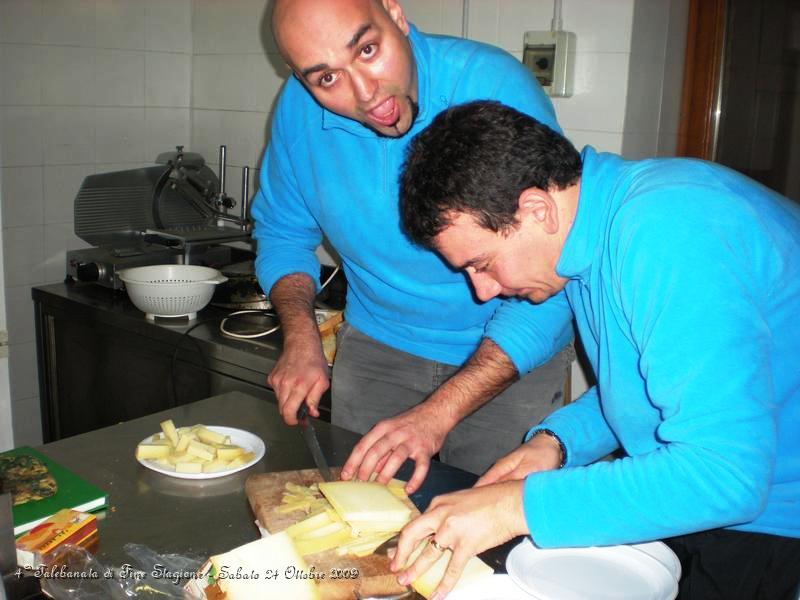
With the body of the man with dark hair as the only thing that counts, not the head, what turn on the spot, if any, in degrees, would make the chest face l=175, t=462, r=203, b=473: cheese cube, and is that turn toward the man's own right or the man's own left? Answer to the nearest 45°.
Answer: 0° — they already face it

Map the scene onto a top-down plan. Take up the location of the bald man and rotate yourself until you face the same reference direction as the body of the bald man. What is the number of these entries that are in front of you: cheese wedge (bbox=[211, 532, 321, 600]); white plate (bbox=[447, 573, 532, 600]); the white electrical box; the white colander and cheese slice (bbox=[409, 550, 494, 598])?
3

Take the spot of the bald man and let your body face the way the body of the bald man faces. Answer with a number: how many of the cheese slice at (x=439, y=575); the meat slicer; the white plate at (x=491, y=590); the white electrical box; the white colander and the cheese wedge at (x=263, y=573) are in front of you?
3

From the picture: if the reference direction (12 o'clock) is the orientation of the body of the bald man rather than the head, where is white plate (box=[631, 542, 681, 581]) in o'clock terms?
The white plate is roughly at 11 o'clock from the bald man.

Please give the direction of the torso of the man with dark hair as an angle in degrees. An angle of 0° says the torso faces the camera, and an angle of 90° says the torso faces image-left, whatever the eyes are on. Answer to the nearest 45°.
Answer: approximately 90°

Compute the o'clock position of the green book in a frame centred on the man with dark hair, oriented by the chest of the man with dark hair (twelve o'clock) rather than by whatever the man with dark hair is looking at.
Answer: The green book is roughly at 12 o'clock from the man with dark hair.

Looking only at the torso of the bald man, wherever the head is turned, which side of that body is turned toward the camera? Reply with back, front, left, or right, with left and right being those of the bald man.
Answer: front

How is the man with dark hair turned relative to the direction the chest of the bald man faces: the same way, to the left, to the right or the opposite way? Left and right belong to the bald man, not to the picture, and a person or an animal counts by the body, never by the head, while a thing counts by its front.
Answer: to the right

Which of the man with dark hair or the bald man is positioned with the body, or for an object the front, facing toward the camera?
the bald man

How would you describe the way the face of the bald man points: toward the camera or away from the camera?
toward the camera

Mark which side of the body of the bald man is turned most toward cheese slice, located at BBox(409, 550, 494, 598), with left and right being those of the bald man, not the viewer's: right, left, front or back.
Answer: front

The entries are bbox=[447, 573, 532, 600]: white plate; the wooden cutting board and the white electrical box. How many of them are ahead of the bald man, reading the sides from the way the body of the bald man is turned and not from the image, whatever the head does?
2

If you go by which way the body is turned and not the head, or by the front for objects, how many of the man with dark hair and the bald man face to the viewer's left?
1
